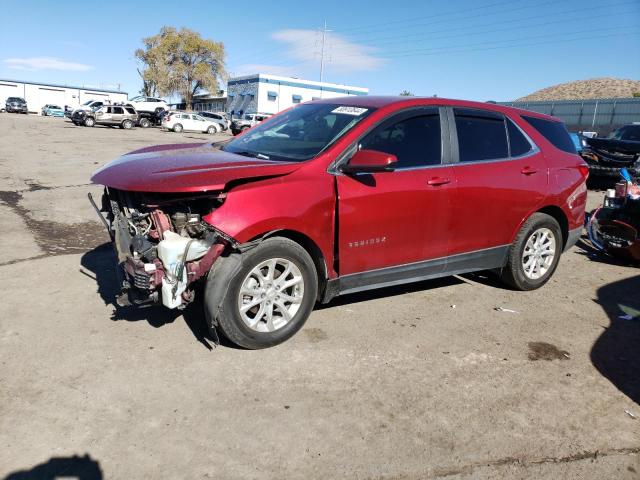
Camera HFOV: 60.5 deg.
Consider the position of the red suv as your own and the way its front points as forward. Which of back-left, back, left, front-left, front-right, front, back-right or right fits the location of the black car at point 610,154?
back

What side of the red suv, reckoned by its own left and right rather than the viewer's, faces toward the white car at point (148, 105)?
right

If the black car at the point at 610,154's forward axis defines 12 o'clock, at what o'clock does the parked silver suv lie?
The parked silver suv is roughly at 2 o'clock from the black car.

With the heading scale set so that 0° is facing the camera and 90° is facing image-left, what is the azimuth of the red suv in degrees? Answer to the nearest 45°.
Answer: approximately 45°

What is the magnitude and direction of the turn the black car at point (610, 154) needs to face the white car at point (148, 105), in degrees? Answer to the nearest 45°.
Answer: approximately 90° to its right
